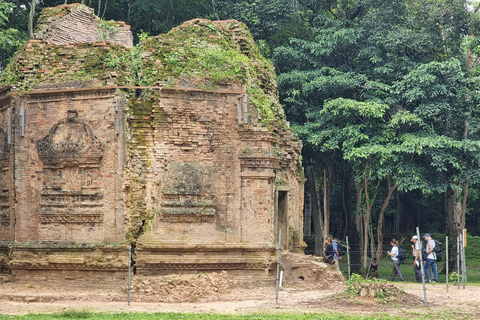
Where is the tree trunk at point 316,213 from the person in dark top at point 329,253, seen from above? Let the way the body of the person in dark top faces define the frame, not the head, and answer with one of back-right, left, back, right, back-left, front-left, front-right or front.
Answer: right

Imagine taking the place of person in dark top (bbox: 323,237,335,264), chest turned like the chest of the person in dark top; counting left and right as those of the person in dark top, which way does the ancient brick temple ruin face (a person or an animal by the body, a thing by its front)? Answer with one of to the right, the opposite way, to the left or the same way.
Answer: the opposite way

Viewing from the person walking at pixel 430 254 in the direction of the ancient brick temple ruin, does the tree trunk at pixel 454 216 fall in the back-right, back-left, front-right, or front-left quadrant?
back-right

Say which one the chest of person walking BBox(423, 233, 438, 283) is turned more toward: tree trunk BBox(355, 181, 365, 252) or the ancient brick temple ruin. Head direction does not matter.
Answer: the ancient brick temple ruin

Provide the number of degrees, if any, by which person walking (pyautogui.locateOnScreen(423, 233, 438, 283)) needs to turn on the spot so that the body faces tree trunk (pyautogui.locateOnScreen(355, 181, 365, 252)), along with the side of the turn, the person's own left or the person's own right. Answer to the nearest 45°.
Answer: approximately 90° to the person's own right

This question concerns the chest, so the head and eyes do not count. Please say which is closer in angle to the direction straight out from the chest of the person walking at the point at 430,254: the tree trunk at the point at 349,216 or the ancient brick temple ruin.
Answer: the ancient brick temple ruin

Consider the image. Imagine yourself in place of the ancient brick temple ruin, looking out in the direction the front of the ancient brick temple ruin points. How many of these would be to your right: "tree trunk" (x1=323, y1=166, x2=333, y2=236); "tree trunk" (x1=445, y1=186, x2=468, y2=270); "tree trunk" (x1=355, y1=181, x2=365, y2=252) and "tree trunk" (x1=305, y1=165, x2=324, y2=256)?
0

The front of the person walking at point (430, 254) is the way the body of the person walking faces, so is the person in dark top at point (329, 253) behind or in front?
in front

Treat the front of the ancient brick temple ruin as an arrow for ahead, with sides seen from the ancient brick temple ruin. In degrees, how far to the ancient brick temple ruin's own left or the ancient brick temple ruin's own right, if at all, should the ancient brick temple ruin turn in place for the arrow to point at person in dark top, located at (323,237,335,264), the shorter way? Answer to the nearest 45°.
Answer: approximately 45° to the ancient brick temple ruin's own left

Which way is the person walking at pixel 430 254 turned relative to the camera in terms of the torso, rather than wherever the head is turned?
to the viewer's left

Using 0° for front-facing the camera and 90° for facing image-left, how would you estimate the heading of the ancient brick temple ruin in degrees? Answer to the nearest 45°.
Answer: approximately 270°
